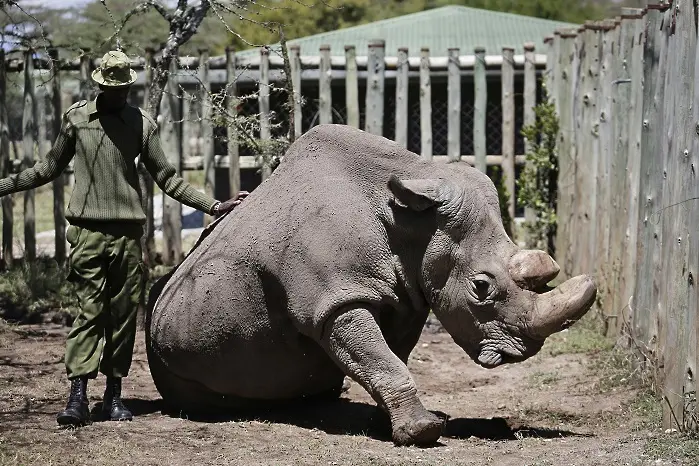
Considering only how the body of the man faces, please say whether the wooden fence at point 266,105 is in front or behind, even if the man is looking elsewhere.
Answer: behind

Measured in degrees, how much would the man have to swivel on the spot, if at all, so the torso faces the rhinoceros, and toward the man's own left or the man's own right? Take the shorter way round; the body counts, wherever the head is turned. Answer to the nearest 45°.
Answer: approximately 90° to the man's own left

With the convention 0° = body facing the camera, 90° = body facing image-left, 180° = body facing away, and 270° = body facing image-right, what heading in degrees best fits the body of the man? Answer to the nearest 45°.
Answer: approximately 0°

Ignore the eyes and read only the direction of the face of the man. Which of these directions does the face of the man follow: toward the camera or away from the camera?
toward the camera

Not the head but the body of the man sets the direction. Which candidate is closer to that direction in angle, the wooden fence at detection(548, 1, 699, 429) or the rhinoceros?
the rhinoceros

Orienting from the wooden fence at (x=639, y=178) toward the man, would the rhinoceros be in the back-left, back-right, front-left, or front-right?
front-left

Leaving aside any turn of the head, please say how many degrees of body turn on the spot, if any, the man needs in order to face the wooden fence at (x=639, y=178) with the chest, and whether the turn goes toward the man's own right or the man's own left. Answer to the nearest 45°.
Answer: approximately 90° to the man's own left

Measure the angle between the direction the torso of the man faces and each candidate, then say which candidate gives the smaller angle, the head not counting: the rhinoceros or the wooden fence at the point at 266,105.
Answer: the rhinoceros
